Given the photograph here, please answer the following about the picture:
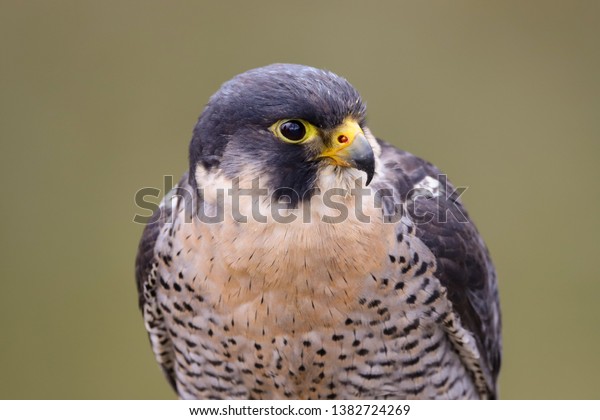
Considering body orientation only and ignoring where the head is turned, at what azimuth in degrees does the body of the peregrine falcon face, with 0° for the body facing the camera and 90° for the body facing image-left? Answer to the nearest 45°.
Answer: approximately 0°
